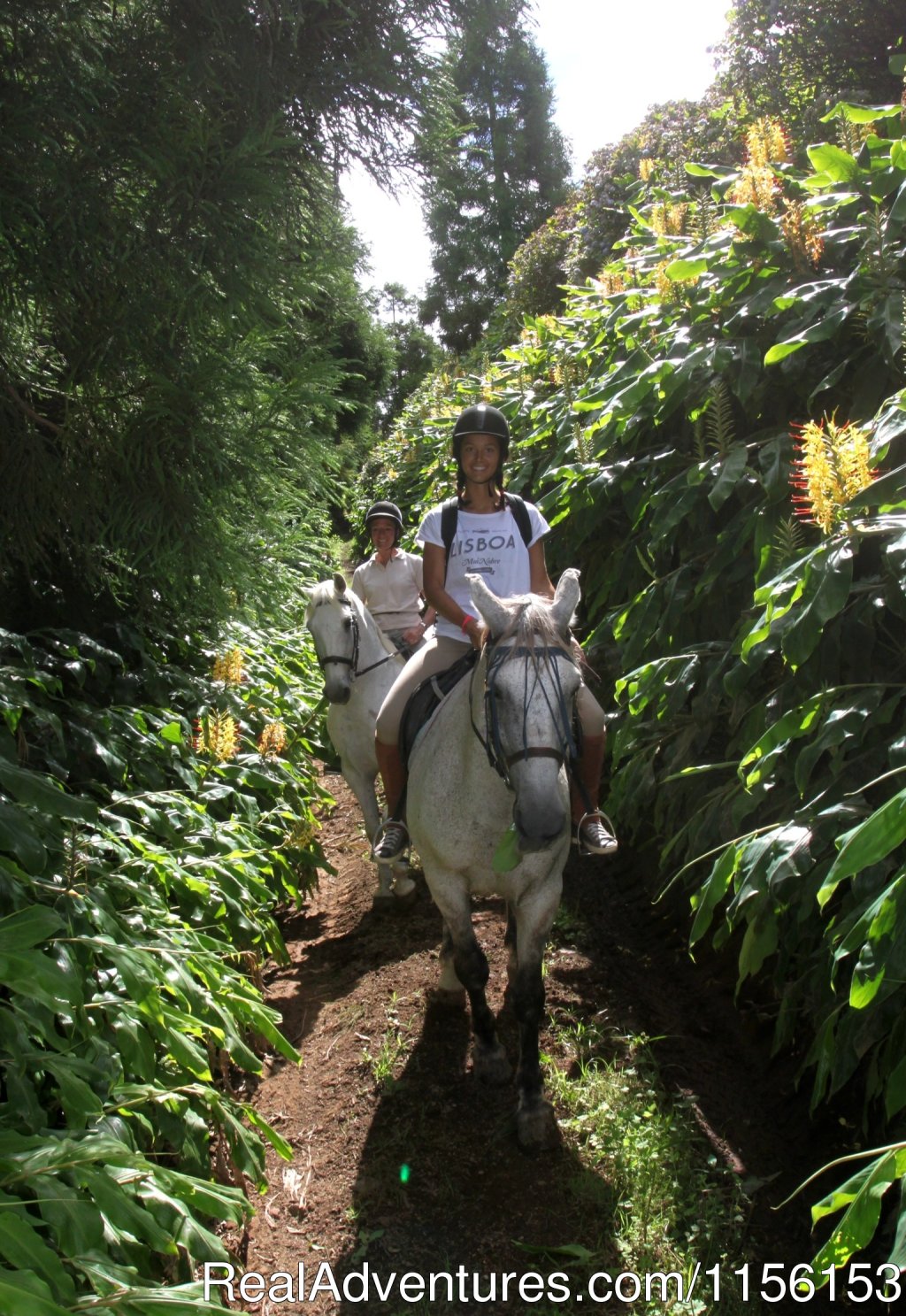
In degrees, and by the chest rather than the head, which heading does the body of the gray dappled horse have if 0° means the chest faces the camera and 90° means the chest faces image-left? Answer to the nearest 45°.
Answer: approximately 0°

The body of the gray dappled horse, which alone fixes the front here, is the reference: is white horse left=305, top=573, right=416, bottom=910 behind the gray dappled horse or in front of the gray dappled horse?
behind

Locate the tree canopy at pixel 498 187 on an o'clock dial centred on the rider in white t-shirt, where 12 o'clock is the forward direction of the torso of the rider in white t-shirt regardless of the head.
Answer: The tree canopy is roughly at 6 o'clock from the rider in white t-shirt.

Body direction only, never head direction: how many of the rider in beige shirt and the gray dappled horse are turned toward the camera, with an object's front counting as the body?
2

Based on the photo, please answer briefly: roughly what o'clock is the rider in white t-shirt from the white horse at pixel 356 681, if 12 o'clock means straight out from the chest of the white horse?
The rider in white t-shirt is roughly at 10 o'clock from the white horse.

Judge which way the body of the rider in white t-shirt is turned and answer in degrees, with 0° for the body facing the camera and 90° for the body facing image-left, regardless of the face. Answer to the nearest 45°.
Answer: approximately 0°
